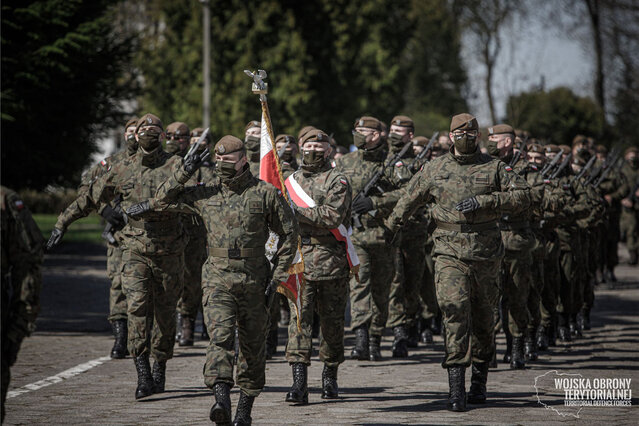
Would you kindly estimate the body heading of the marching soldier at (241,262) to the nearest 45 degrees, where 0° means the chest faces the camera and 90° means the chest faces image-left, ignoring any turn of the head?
approximately 0°

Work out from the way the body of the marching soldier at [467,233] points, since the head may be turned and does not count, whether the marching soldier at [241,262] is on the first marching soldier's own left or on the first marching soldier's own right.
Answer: on the first marching soldier's own right

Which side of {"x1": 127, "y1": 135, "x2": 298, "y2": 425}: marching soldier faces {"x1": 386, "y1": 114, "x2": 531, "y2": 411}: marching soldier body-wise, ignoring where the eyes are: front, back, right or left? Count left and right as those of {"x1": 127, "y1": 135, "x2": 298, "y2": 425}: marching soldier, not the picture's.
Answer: left

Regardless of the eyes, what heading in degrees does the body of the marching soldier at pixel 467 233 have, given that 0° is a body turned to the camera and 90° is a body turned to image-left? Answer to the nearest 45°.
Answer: approximately 0°

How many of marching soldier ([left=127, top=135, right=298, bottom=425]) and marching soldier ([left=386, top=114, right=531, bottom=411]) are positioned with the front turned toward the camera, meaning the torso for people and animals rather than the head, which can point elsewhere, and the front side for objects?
2
